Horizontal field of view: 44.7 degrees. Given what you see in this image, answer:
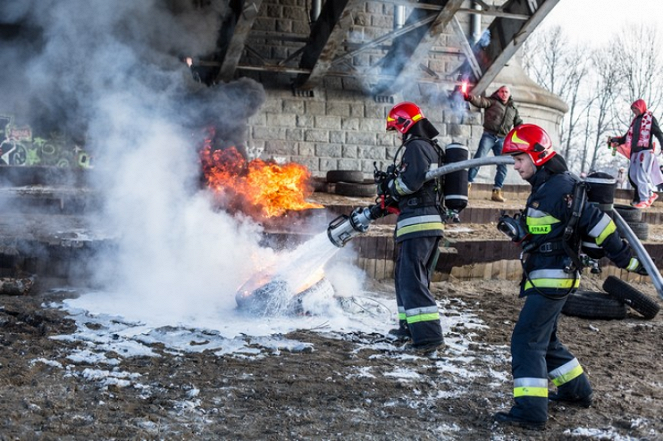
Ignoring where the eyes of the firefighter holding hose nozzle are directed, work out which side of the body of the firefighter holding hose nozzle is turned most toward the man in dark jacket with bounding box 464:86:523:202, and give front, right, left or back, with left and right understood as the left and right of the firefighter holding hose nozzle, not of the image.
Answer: right

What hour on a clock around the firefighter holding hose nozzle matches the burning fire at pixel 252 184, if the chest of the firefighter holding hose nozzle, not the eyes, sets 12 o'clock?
The burning fire is roughly at 2 o'clock from the firefighter holding hose nozzle.

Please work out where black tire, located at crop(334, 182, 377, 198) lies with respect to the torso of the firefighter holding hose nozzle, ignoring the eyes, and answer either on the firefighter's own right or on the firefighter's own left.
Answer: on the firefighter's own right

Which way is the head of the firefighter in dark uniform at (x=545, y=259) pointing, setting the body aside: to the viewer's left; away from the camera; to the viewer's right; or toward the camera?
to the viewer's left

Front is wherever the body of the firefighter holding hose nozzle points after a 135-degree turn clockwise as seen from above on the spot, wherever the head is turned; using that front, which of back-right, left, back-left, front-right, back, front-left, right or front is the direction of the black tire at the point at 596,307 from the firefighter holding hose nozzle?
front

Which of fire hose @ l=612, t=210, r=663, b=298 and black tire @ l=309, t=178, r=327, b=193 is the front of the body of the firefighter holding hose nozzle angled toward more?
the black tire

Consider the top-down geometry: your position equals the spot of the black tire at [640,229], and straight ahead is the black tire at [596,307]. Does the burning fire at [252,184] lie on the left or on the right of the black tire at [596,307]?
right

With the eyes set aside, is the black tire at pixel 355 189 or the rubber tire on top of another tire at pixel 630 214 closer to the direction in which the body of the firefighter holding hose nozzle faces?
the black tire

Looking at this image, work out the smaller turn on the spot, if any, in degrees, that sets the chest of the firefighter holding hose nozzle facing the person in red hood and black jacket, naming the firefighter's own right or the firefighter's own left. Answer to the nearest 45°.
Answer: approximately 135° to the firefighter's own right

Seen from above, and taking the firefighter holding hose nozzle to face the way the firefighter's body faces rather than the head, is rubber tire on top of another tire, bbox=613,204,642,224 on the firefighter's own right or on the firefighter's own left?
on the firefighter's own right

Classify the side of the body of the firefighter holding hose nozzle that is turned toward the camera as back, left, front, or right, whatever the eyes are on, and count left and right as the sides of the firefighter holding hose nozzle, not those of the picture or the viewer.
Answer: left

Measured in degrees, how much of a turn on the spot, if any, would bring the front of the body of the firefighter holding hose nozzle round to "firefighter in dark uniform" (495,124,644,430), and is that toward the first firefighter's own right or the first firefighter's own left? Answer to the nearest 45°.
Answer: approximately 135° to the first firefighter's own left
